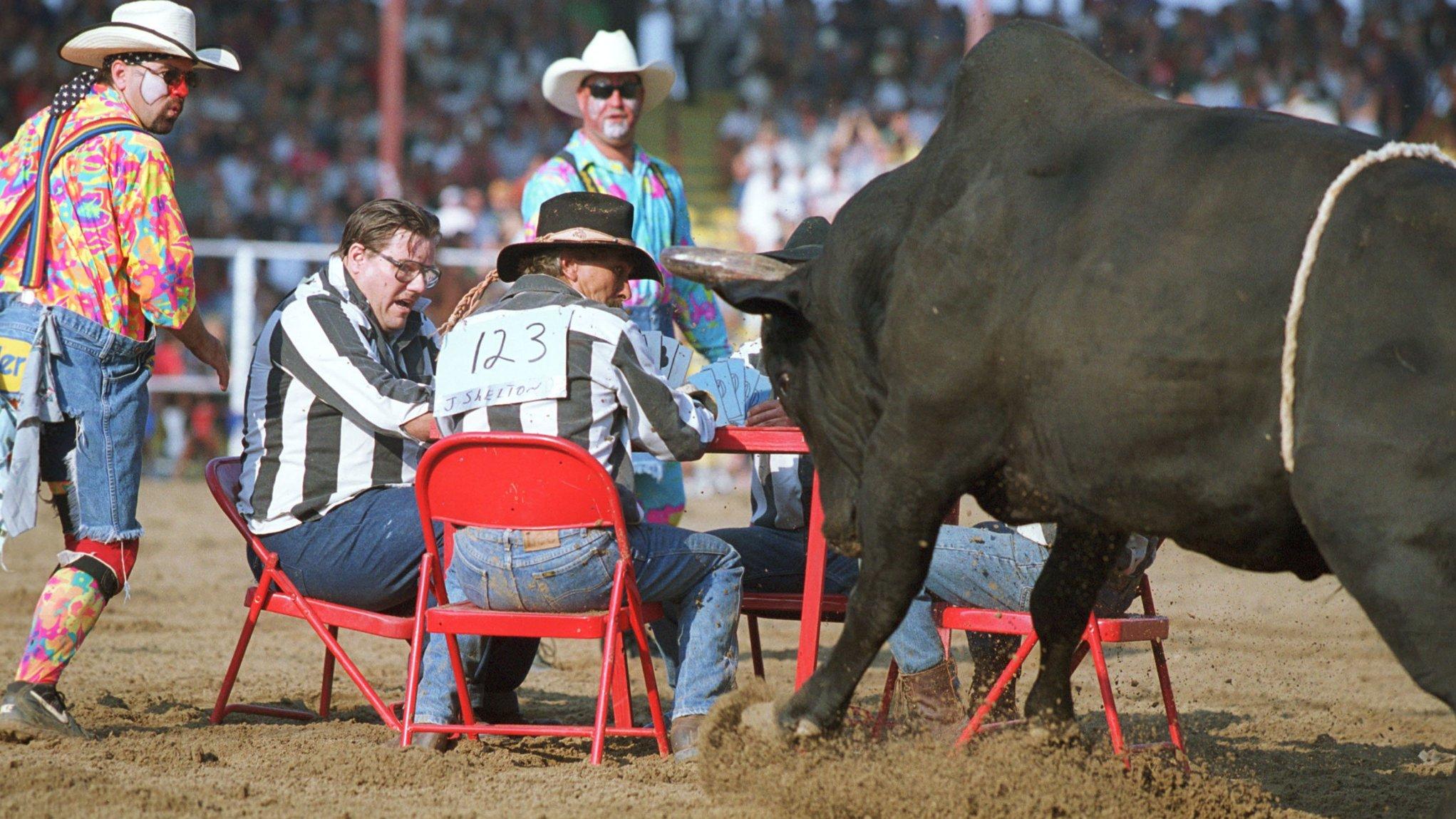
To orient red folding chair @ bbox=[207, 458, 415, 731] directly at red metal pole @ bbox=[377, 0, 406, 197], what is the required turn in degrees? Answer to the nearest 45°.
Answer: approximately 90° to its left

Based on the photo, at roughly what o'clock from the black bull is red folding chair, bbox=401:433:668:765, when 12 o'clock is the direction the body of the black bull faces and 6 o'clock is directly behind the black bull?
The red folding chair is roughly at 1 o'clock from the black bull.

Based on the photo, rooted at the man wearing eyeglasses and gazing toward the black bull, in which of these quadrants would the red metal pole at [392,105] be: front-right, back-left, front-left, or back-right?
back-left

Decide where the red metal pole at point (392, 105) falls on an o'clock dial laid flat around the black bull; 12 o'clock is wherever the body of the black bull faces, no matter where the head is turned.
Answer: The red metal pole is roughly at 2 o'clock from the black bull.

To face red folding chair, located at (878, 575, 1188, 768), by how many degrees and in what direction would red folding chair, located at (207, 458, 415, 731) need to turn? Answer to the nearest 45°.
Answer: approximately 45° to its right

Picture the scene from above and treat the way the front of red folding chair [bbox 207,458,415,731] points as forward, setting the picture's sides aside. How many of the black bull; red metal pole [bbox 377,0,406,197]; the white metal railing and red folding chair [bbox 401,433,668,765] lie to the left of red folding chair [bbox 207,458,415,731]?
2

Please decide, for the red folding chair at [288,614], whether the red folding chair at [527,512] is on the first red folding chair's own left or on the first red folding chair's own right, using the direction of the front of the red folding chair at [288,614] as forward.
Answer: on the first red folding chair's own right

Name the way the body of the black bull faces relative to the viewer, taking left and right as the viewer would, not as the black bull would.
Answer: facing to the left of the viewer

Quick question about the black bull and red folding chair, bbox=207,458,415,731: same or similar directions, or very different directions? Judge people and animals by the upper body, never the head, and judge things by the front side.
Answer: very different directions

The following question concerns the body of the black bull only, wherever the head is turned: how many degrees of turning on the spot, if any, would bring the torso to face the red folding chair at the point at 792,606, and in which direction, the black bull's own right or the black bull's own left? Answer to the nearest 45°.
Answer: approximately 45° to the black bull's own right

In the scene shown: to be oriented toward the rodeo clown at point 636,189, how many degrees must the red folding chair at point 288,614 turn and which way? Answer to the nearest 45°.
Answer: approximately 45° to its left

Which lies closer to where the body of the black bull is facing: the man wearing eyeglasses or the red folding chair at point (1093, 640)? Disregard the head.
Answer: the man wearing eyeglasses

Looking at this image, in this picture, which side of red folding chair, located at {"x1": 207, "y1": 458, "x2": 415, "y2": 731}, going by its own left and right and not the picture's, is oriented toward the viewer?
right

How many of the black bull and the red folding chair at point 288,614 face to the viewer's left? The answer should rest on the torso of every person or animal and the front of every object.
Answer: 1
